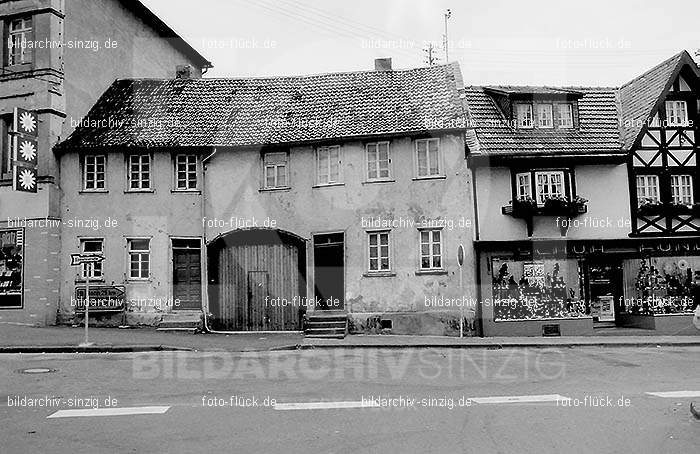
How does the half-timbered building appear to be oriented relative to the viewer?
toward the camera

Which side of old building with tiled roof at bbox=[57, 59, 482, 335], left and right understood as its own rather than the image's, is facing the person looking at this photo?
front

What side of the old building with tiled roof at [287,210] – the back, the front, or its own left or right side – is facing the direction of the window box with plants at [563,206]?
left

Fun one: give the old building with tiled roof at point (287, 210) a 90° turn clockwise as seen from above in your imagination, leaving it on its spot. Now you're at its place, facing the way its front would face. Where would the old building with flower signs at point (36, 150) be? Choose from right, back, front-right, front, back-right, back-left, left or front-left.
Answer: front

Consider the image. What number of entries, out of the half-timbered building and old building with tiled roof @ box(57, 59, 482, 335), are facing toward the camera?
2

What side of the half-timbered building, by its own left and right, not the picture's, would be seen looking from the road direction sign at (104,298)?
right

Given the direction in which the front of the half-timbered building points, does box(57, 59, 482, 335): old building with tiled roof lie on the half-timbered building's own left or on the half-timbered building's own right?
on the half-timbered building's own right

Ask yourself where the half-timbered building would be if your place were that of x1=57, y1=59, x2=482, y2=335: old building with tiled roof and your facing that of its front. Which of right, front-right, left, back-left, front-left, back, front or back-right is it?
left
